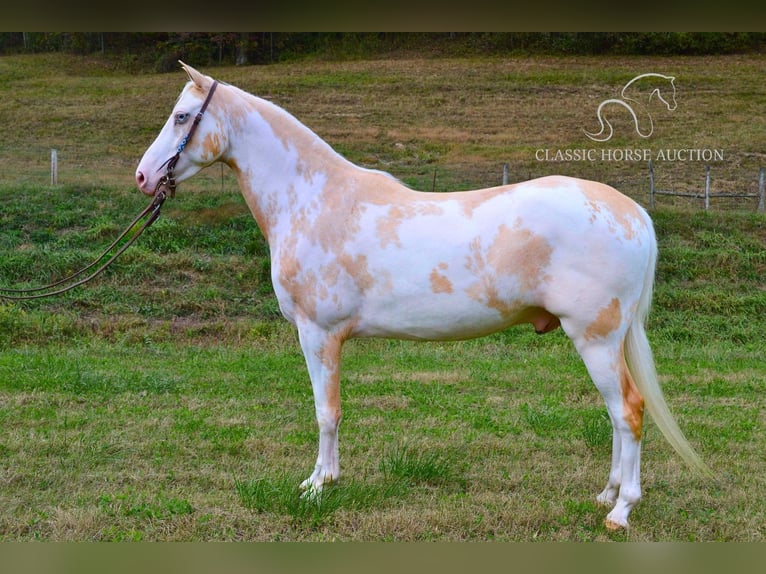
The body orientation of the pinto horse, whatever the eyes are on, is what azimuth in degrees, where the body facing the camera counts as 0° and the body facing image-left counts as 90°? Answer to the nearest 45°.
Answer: approximately 90°
